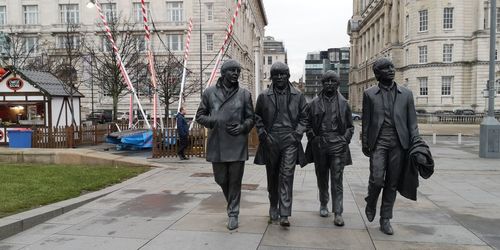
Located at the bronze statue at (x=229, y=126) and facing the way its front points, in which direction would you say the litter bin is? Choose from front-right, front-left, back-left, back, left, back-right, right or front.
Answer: back-right

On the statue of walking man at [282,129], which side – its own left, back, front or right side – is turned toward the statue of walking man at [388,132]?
left

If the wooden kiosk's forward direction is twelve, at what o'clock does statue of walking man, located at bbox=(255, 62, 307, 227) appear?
The statue of walking man is roughly at 10 o'clock from the wooden kiosk.

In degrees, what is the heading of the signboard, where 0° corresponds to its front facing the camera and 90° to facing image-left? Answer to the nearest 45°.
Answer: approximately 0°

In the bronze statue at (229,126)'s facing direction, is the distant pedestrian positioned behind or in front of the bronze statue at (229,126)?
behind

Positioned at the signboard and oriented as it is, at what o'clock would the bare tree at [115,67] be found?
The bare tree is roughly at 7 o'clock from the signboard.
